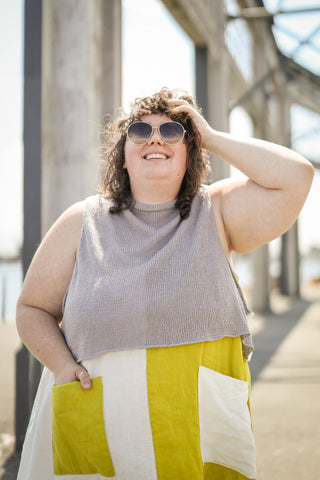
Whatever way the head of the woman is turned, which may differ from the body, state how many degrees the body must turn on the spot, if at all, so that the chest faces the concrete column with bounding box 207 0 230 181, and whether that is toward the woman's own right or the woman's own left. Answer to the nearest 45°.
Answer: approximately 180°

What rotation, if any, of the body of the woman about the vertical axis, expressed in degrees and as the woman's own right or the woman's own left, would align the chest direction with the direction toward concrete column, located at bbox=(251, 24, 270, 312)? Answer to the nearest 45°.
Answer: approximately 180°

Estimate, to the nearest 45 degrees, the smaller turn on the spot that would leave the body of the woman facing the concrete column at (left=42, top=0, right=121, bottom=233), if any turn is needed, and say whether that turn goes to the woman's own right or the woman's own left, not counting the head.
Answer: approximately 180°

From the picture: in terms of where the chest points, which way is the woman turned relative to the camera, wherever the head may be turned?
toward the camera

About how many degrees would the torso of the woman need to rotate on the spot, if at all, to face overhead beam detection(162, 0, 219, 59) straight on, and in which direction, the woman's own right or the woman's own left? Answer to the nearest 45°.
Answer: approximately 180°

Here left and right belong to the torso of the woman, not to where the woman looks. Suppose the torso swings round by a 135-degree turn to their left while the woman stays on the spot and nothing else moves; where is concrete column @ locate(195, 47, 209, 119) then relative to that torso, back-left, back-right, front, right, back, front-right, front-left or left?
front-left
